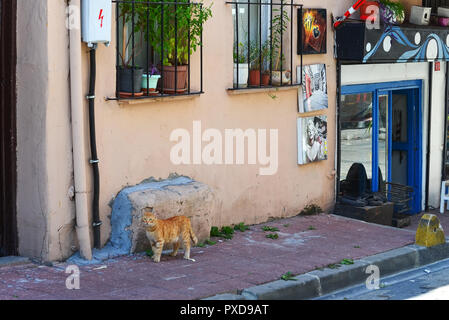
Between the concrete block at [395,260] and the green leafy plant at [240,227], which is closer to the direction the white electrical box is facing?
the concrete block

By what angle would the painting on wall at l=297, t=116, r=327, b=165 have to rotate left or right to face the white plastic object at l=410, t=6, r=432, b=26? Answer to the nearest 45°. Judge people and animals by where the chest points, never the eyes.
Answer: approximately 90° to its left

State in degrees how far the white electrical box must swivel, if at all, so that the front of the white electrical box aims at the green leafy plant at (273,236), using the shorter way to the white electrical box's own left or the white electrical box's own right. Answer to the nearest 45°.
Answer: approximately 90° to the white electrical box's own left

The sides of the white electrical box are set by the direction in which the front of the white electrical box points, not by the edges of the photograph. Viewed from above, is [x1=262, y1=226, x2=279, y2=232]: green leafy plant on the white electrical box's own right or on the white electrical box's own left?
on the white electrical box's own left

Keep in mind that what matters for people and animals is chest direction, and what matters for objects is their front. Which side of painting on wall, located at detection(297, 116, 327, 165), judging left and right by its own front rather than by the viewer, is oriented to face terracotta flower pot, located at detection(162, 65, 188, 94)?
right

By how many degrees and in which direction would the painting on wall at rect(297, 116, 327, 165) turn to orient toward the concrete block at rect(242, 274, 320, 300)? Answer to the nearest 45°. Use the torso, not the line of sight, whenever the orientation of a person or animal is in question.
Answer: approximately 45° to its right

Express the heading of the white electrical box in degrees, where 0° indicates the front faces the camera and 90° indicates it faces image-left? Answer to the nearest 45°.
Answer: approximately 315°

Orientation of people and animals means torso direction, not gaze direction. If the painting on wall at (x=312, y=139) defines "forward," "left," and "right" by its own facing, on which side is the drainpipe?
on its right

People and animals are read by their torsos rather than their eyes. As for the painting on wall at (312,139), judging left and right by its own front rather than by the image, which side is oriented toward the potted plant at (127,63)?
right

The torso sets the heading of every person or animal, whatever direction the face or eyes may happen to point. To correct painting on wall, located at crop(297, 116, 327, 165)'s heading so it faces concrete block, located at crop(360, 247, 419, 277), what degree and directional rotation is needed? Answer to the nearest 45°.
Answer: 0° — it already faces it
